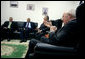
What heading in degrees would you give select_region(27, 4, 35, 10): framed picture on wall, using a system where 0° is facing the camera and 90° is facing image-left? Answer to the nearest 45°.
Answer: approximately 0°

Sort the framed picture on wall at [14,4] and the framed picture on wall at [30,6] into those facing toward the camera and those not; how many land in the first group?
2

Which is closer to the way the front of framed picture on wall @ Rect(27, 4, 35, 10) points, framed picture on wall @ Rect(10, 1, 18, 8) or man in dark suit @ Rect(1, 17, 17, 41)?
the man in dark suit

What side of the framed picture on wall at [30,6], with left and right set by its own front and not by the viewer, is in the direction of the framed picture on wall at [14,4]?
right

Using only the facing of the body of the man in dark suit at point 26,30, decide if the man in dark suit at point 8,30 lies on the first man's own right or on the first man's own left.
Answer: on the first man's own right
